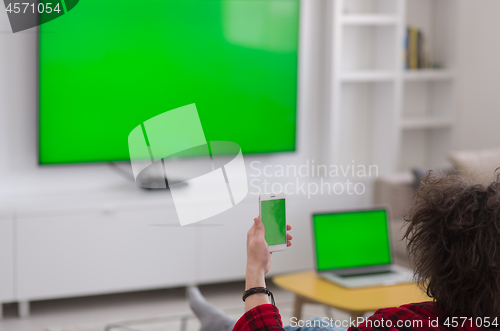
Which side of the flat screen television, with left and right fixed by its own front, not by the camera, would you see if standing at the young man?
front

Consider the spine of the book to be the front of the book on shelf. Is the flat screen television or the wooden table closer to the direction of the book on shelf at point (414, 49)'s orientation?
the wooden table

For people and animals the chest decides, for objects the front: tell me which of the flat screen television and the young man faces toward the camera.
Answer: the flat screen television

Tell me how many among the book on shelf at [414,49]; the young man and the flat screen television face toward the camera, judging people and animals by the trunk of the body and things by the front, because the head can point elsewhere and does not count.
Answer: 2

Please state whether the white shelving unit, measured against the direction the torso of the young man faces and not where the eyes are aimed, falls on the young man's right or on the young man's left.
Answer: on the young man's right

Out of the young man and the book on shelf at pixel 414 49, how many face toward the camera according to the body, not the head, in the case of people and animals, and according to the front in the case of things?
1

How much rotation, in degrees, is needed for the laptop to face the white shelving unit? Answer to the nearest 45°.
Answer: approximately 135° to its left

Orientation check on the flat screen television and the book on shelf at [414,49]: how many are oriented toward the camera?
2

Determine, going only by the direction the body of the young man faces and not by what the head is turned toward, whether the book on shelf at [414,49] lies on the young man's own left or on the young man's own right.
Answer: on the young man's own right

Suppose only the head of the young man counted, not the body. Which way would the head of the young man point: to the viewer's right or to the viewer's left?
to the viewer's left

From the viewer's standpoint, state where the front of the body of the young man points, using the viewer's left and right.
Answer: facing away from the viewer and to the left of the viewer

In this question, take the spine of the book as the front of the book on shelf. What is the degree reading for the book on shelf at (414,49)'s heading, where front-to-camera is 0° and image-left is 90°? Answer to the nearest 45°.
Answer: approximately 0°

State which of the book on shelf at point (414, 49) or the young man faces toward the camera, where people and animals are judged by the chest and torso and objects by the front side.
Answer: the book on shelf

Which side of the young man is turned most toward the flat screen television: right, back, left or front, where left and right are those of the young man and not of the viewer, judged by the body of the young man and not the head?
front

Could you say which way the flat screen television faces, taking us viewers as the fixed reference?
facing the viewer
